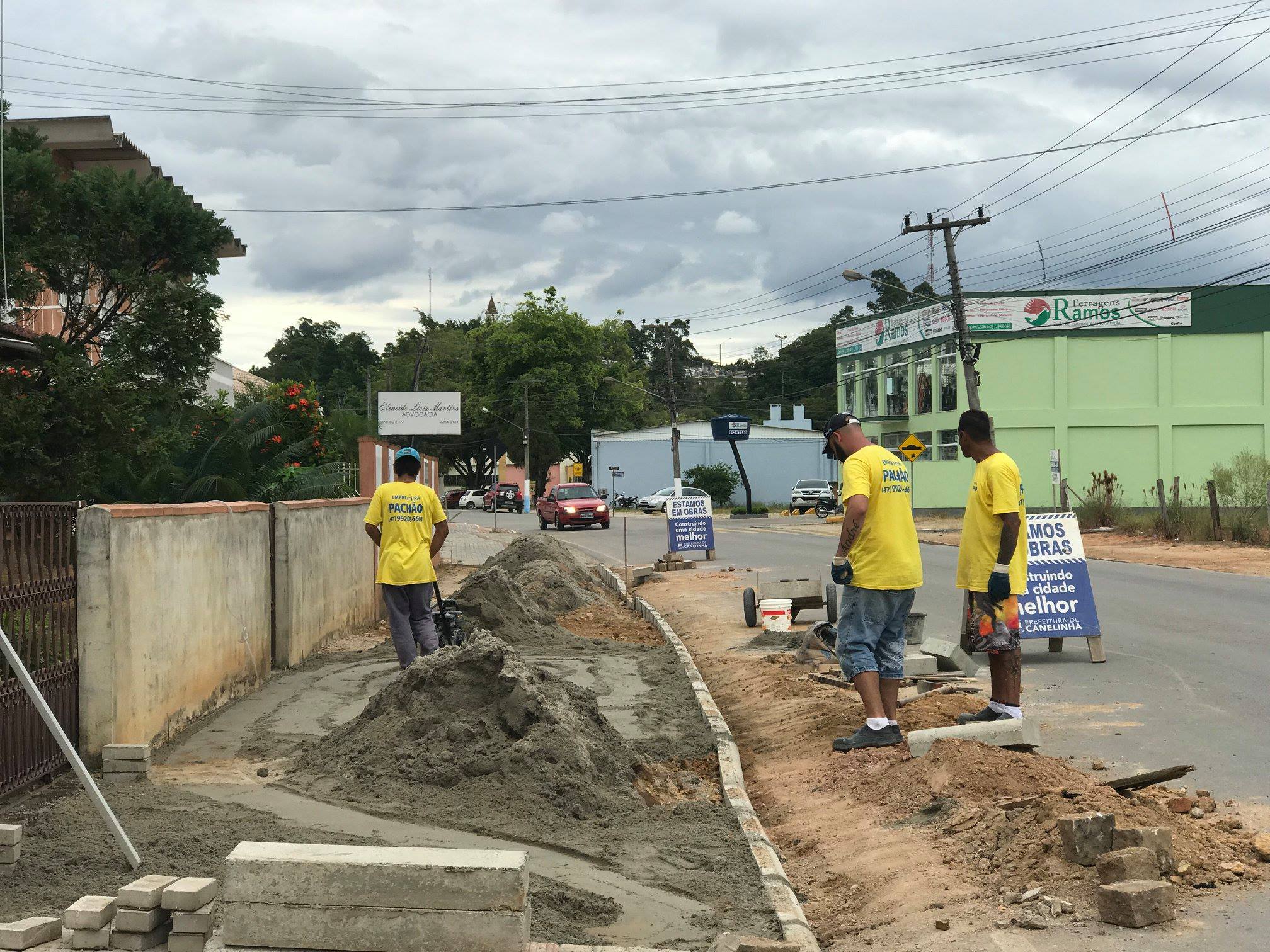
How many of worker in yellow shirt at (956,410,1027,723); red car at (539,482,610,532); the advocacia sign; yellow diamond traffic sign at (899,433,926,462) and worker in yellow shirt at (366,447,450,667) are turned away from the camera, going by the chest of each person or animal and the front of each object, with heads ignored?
1

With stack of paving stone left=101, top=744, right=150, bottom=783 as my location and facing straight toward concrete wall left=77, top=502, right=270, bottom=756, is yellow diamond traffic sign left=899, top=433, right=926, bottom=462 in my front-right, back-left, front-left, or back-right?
front-right

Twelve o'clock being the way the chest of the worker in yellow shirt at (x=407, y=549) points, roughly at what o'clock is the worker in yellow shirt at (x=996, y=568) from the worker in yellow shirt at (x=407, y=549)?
the worker in yellow shirt at (x=996, y=568) is roughly at 4 o'clock from the worker in yellow shirt at (x=407, y=549).

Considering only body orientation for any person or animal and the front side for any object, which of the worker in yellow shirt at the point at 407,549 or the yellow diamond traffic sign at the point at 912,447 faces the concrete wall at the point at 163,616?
the yellow diamond traffic sign

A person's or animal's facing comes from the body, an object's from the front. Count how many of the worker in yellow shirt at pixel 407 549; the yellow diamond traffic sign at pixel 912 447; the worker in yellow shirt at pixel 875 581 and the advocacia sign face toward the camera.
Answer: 2

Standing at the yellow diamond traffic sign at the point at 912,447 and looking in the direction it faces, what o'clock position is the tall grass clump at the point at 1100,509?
The tall grass clump is roughly at 9 o'clock from the yellow diamond traffic sign.

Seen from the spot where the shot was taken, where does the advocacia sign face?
facing the viewer

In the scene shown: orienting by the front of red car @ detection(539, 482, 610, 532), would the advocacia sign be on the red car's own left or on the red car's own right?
on the red car's own right

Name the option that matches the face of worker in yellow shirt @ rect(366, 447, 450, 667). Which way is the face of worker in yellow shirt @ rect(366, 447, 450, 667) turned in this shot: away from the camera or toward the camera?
away from the camera

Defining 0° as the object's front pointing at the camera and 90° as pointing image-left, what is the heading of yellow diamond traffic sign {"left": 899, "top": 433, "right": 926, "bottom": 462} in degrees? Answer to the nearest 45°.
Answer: approximately 0°

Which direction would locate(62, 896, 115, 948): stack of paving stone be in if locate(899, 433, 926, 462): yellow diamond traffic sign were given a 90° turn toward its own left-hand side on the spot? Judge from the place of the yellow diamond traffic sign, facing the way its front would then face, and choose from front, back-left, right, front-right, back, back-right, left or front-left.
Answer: right

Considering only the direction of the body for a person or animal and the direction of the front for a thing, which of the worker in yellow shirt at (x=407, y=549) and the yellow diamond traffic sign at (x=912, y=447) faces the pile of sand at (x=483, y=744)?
the yellow diamond traffic sign

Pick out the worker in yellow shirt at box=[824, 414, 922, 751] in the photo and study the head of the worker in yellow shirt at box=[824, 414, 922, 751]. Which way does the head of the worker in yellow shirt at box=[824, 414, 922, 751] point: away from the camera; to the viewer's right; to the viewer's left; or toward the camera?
to the viewer's left

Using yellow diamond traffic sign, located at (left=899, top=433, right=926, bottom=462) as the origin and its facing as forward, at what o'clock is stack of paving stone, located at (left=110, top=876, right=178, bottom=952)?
The stack of paving stone is roughly at 12 o'clock from the yellow diamond traffic sign.

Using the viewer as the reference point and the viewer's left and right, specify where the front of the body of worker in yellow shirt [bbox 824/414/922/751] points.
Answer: facing away from the viewer and to the left of the viewer

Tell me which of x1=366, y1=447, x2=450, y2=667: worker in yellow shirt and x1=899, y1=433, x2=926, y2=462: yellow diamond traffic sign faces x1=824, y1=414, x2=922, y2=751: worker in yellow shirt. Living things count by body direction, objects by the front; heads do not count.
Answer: the yellow diamond traffic sign

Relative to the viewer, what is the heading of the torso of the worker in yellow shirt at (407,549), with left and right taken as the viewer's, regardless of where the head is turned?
facing away from the viewer
